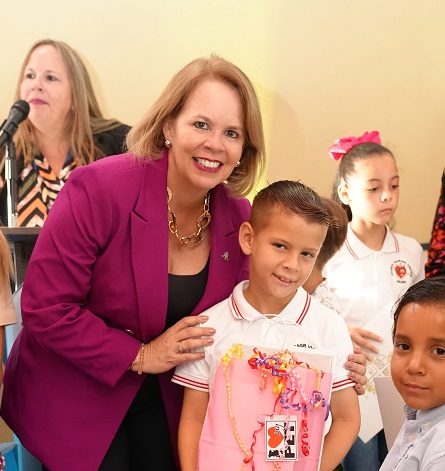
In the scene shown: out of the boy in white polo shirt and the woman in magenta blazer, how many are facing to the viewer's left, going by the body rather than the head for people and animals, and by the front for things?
0

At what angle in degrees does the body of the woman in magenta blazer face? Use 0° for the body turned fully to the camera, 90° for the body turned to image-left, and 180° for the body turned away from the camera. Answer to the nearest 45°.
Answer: approximately 315°

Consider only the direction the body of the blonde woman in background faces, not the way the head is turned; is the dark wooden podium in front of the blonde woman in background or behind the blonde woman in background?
in front

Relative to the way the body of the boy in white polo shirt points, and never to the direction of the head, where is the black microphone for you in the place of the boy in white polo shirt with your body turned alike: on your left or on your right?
on your right

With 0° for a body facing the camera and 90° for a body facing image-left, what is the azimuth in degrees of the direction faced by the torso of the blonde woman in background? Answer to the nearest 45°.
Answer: approximately 45°

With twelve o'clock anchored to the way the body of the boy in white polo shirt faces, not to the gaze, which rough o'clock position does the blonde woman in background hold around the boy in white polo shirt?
The blonde woman in background is roughly at 5 o'clock from the boy in white polo shirt.

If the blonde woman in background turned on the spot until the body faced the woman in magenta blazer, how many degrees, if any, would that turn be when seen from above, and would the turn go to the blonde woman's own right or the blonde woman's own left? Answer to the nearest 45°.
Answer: approximately 45° to the blonde woman's own left

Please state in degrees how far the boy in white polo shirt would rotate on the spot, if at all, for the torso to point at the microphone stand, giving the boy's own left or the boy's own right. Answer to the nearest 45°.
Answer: approximately 135° to the boy's own right

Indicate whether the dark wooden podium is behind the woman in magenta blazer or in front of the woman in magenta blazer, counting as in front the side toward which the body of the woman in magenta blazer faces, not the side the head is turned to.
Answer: behind

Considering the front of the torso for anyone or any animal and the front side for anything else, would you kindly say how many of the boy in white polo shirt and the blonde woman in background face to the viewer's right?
0

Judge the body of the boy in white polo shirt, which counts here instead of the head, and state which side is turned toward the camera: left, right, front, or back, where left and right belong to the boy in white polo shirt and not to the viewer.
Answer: front
